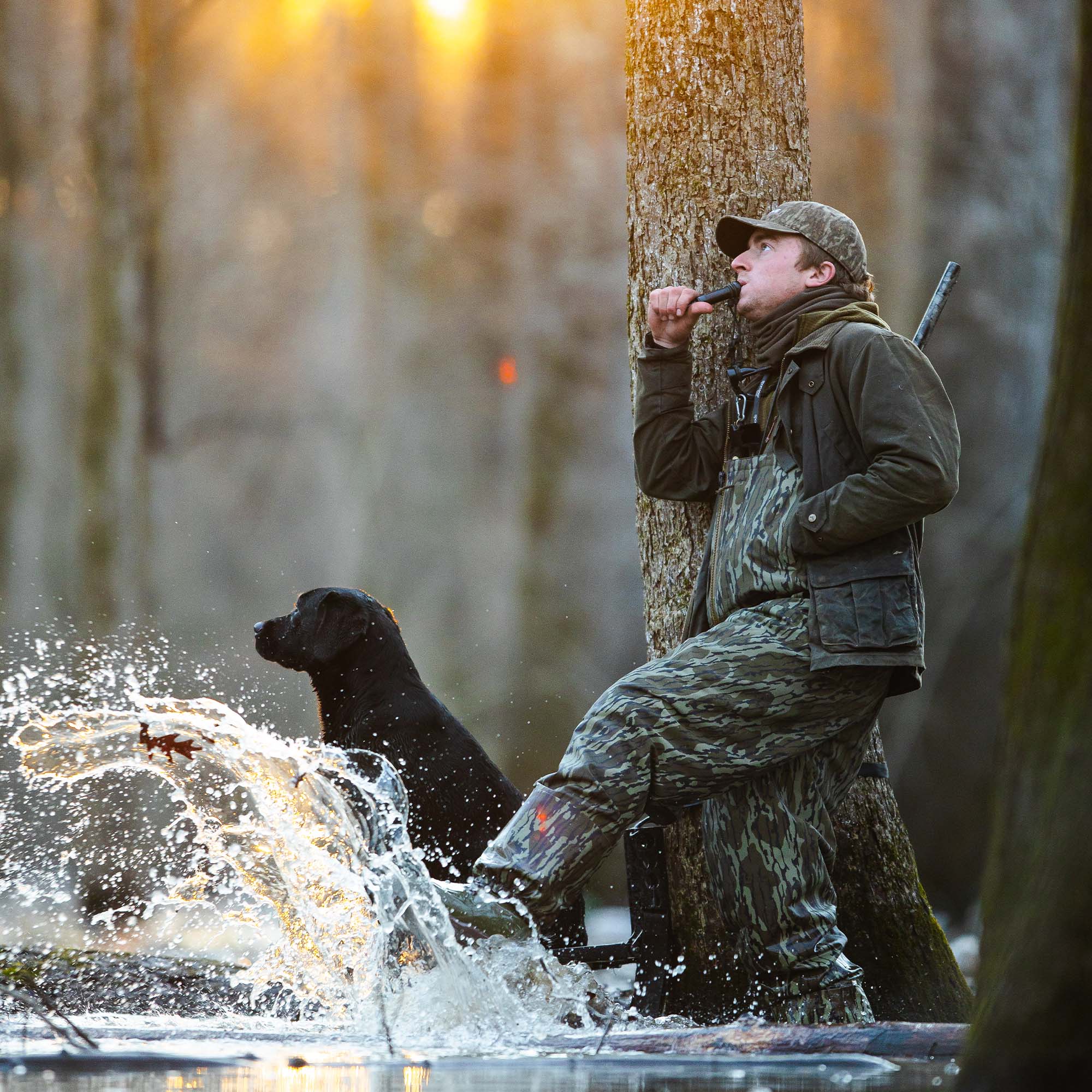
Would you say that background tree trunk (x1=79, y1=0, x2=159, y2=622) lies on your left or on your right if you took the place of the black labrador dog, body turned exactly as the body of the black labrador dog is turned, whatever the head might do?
on your right

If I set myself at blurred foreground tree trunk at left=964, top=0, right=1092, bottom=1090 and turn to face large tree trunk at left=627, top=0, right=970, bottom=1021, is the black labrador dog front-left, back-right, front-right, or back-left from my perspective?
front-left

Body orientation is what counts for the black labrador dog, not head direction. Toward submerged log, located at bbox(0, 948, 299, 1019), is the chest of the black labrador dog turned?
yes

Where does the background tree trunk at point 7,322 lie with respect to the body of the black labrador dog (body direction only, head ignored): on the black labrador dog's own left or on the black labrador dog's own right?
on the black labrador dog's own right

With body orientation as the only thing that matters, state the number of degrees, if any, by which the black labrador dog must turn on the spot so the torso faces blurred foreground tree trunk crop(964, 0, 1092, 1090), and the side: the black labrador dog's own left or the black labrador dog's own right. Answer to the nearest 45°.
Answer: approximately 90° to the black labrador dog's own left

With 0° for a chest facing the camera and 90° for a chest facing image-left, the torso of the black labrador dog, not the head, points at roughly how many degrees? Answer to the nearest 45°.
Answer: approximately 90°

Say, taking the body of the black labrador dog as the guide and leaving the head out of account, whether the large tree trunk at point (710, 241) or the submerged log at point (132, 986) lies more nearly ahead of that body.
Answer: the submerged log

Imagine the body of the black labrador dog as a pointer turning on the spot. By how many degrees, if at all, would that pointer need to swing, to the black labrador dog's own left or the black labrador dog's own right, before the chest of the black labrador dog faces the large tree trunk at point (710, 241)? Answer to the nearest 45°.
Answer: approximately 135° to the black labrador dog's own left

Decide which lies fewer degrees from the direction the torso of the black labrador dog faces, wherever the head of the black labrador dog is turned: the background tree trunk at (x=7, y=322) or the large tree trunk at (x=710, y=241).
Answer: the background tree trunk

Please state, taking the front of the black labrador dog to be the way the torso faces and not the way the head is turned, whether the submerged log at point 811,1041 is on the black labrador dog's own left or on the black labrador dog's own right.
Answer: on the black labrador dog's own left

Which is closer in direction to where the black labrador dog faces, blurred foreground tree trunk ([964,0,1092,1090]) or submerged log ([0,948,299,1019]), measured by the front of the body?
the submerged log
